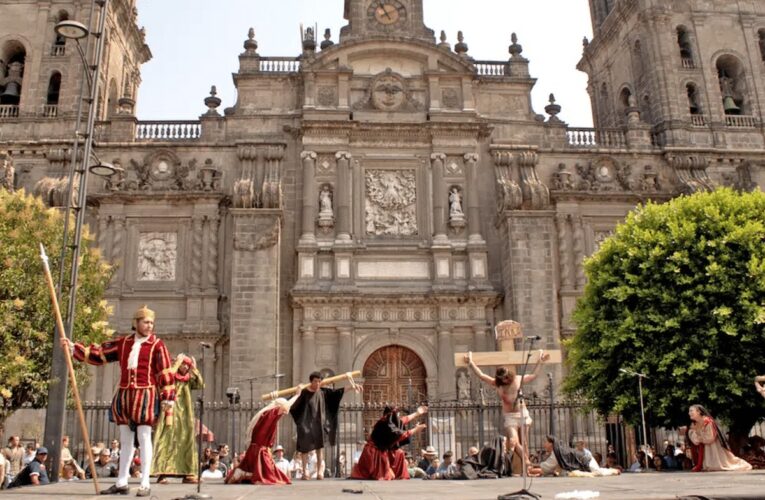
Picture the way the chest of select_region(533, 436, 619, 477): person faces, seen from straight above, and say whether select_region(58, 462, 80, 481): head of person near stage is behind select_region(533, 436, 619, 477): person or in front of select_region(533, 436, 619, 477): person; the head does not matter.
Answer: in front

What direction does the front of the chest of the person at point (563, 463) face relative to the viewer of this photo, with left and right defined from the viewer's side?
facing to the left of the viewer

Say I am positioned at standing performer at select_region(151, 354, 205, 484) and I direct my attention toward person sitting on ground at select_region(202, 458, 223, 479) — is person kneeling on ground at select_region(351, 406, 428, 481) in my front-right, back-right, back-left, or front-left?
front-right

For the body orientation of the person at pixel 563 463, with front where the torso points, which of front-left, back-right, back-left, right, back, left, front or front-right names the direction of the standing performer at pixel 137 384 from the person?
front-left

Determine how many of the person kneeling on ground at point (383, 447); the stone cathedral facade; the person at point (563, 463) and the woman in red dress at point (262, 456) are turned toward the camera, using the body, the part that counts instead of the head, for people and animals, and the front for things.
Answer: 1

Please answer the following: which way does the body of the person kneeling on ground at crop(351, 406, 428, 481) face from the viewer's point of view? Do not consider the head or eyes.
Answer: to the viewer's right

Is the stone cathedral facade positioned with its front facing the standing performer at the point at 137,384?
yes

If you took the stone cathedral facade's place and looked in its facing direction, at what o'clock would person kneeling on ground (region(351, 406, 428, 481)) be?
The person kneeling on ground is roughly at 12 o'clock from the stone cathedral facade.

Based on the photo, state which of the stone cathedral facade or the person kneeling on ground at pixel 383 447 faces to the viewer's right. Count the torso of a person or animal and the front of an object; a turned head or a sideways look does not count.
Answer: the person kneeling on ground

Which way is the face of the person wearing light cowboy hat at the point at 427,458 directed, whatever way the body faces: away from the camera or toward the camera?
toward the camera

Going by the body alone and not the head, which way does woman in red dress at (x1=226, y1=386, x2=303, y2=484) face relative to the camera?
to the viewer's right

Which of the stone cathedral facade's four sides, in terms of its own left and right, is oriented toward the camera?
front

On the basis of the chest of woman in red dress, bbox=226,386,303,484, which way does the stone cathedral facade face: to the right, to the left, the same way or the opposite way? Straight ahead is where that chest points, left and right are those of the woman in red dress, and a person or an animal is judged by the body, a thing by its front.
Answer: to the right

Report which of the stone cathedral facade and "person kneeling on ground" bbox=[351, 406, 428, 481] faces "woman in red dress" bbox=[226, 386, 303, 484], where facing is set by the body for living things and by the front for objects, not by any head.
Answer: the stone cathedral facade

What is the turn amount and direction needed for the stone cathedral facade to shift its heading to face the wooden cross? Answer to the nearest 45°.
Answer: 0° — it already faces it

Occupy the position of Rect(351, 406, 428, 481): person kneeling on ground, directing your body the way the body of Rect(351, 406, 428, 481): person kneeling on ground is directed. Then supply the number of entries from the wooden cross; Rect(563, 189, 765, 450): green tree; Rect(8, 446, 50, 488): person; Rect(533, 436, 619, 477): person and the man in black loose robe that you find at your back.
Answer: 2

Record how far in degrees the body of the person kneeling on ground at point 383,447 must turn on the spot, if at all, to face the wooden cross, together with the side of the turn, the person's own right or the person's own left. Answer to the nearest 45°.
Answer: approximately 45° to the person's own left

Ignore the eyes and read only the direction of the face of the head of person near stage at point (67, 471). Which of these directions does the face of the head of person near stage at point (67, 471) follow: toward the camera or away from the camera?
toward the camera
